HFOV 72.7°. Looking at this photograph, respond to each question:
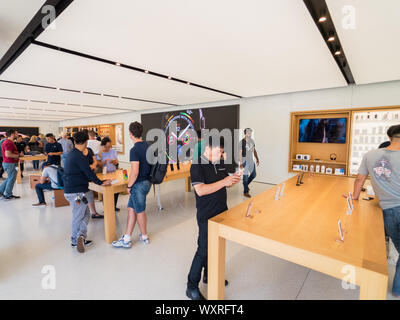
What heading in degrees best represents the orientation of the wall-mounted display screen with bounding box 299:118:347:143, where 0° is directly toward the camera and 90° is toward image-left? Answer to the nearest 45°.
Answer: approximately 0°

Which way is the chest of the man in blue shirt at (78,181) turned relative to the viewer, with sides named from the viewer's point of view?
facing away from the viewer and to the right of the viewer

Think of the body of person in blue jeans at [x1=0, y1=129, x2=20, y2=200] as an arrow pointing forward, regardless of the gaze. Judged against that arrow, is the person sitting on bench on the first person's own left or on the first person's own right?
on the first person's own right

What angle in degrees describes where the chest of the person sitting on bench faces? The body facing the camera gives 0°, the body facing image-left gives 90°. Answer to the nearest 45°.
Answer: approximately 90°

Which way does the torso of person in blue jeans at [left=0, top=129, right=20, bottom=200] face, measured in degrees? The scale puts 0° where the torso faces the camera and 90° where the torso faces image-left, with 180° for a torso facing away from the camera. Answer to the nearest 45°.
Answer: approximately 270°

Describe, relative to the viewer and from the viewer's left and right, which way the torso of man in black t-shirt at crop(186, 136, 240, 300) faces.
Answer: facing the viewer and to the right of the viewer
